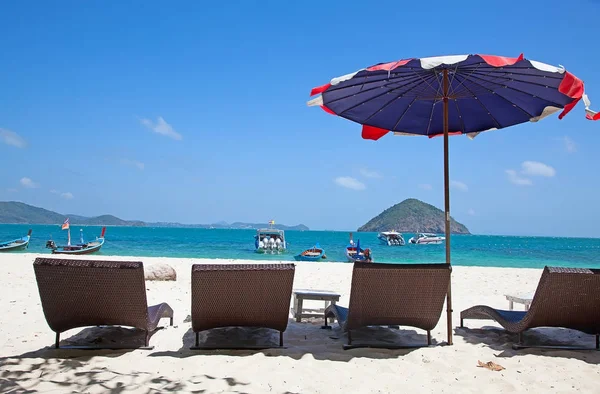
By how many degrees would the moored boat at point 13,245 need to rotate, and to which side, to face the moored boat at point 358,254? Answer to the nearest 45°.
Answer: approximately 45° to its right

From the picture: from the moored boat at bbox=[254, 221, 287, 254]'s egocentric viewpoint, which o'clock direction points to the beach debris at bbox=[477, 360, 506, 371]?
The beach debris is roughly at 6 o'clock from the moored boat.

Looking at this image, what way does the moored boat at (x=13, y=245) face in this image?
to the viewer's right

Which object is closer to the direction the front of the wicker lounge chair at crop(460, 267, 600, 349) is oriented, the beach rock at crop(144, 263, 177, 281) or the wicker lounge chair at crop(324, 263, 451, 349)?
the beach rock

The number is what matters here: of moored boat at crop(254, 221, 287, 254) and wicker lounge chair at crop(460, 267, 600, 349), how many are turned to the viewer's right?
0

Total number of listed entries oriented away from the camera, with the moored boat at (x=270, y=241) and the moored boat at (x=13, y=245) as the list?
1

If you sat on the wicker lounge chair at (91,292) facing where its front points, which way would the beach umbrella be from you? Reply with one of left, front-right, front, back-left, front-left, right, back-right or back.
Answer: front-right

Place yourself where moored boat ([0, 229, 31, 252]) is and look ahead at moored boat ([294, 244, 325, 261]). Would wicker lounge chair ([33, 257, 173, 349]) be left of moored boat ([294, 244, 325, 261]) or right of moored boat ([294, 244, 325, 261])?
right

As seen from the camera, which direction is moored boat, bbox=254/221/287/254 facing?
away from the camera

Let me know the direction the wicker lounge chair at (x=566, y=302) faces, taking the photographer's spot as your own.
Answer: facing away from the viewer and to the left of the viewer

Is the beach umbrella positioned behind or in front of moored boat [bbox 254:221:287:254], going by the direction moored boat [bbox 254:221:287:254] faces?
behind

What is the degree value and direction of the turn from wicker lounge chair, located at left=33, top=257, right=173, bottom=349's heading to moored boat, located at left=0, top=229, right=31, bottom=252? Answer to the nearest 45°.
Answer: approximately 45° to its left

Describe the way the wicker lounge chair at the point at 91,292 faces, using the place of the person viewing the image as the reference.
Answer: facing away from the viewer and to the right of the viewer

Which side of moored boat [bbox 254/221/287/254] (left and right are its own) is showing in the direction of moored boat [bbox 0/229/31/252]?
left

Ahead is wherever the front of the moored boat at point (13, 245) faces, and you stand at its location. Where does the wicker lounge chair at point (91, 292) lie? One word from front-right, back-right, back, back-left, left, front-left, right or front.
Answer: right
